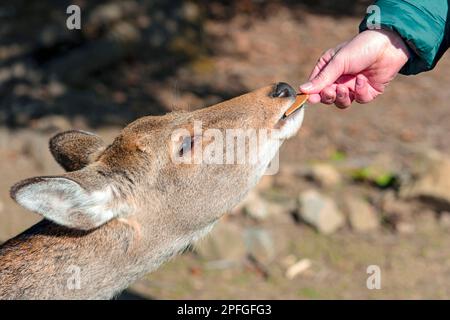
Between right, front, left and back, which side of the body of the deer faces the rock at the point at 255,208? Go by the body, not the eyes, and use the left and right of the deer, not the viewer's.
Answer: left

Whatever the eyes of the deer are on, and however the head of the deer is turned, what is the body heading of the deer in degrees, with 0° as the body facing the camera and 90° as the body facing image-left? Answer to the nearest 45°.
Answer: approximately 270°

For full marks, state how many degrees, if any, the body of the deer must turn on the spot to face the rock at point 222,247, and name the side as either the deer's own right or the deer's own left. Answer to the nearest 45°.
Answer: approximately 90° to the deer's own left

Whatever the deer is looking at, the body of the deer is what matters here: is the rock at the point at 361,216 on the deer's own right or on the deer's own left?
on the deer's own left

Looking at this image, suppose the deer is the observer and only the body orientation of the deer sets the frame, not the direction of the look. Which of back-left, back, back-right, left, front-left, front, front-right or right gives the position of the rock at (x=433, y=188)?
front-left

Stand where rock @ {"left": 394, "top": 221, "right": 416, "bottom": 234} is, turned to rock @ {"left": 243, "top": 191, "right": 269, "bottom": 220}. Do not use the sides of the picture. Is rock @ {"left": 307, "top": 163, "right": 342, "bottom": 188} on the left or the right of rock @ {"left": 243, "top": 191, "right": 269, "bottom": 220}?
right

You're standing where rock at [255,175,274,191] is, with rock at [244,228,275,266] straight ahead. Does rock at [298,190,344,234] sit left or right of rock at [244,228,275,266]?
left

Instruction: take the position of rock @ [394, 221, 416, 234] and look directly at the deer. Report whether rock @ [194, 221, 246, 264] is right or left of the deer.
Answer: right

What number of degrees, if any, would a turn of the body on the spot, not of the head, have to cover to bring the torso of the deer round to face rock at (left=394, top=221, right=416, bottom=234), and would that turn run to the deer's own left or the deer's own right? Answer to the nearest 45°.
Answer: approximately 45° to the deer's own left

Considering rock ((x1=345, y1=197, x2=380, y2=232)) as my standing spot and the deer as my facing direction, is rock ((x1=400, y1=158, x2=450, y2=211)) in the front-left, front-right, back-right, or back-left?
back-left

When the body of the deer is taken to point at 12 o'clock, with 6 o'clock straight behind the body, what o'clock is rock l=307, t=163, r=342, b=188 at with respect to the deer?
The rock is roughly at 10 o'clock from the deer.
